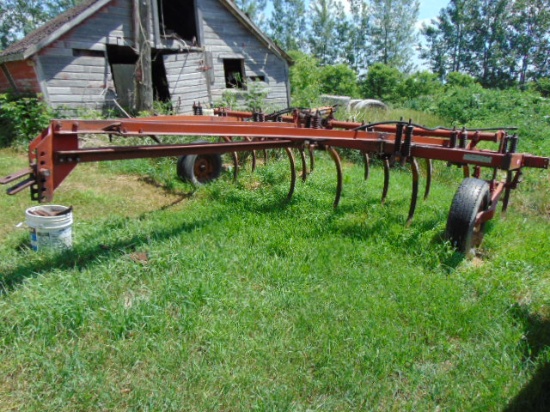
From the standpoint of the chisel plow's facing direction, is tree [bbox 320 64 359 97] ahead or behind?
behind

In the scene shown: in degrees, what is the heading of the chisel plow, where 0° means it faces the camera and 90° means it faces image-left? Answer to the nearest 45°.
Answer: approximately 45°

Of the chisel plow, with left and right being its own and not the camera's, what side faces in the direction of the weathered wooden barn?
right

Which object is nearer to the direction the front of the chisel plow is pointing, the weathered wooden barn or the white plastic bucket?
the white plastic bucket

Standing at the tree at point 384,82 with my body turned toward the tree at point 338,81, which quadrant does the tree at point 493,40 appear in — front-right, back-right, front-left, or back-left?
back-right
